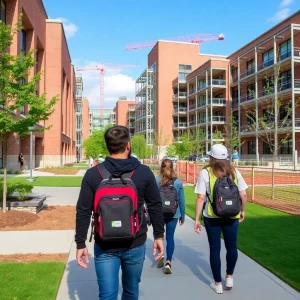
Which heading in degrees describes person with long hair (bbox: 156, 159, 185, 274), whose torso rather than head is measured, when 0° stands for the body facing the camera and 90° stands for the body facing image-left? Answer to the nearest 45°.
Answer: approximately 180°

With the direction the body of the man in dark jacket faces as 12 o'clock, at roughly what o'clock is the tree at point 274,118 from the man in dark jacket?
The tree is roughly at 1 o'clock from the man in dark jacket.

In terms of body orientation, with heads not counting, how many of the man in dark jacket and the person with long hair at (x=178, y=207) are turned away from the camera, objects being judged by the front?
2

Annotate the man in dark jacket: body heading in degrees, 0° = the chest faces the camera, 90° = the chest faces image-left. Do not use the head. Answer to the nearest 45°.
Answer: approximately 180°

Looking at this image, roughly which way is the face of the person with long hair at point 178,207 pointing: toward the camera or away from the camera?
away from the camera

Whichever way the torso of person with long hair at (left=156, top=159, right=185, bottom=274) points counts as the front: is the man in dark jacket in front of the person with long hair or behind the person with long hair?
behind

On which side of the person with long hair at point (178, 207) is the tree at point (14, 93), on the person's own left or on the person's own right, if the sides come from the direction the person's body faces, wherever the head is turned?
on the person's own left
